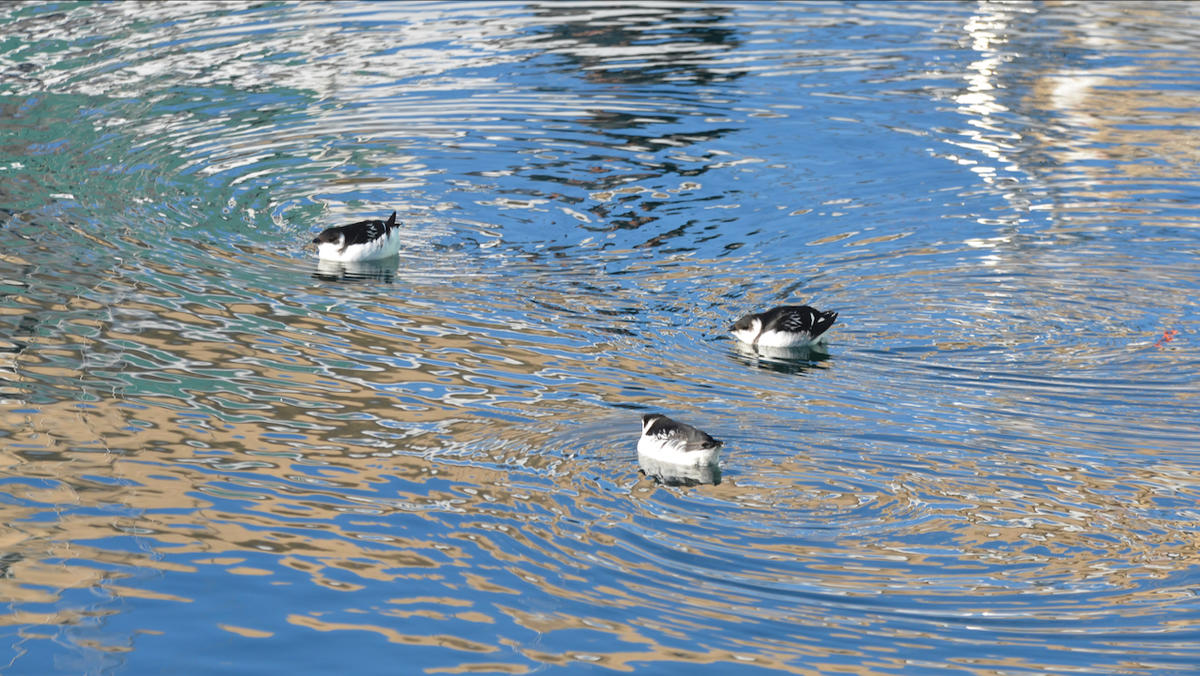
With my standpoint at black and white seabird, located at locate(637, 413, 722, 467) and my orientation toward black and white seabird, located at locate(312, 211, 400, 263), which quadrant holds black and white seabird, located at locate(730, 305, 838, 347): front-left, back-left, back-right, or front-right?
front-right

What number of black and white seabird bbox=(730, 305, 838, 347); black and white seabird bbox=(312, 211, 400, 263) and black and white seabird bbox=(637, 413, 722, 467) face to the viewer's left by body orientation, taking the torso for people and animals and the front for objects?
3

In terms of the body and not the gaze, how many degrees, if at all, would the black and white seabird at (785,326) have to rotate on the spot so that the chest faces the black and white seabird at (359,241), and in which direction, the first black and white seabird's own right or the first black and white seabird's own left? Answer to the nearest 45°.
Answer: approximately 45° to the first black and white seabird's own right

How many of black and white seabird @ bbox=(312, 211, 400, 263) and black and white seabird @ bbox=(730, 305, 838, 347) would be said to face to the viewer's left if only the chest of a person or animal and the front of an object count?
2

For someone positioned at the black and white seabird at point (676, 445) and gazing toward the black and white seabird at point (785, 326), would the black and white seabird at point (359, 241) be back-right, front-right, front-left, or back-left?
front-left

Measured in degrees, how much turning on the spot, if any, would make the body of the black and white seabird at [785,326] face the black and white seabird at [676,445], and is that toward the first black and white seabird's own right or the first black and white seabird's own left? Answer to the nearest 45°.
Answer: approximately 90° to the first black and white seabird's own left

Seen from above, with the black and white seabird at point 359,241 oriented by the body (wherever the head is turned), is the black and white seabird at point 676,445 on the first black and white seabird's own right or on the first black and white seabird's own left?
on the first black and white seabird's own left

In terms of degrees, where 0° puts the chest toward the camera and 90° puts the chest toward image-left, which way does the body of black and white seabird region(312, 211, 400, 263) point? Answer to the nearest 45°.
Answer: approximately 90°

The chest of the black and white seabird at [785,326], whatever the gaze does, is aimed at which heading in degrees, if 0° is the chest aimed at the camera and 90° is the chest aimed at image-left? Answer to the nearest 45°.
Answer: approximately 90°

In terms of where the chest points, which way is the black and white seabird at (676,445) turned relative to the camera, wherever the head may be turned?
to the viewer's left

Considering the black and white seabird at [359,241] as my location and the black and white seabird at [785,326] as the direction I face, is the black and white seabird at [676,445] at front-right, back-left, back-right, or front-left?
front-right
